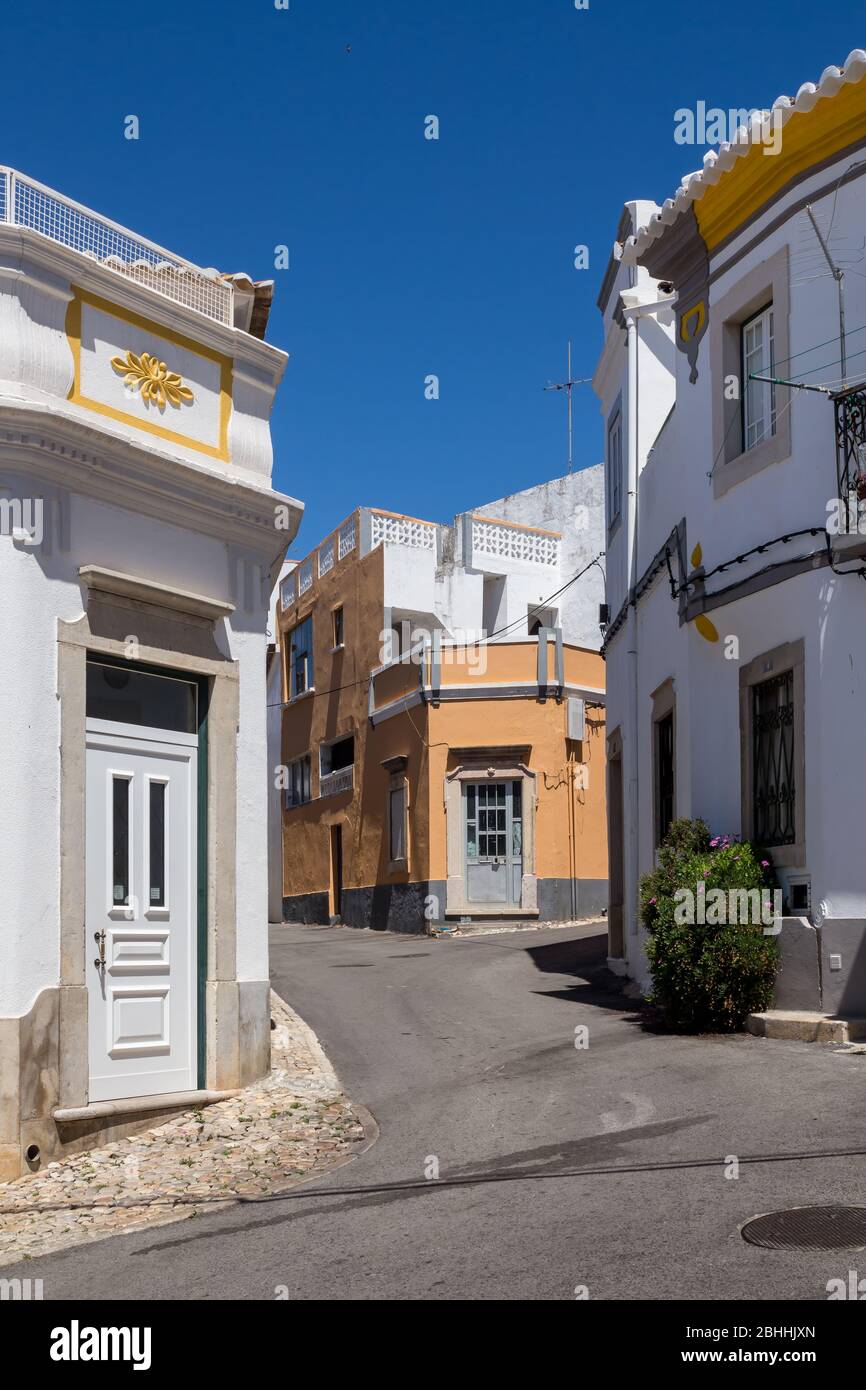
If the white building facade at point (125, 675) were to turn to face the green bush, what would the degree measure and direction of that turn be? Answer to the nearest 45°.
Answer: approximately 45° to its left

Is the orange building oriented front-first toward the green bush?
yes

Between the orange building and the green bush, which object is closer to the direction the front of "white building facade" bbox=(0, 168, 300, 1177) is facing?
the green bush

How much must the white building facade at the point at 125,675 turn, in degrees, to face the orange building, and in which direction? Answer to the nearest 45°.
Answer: approximately 135° to its left

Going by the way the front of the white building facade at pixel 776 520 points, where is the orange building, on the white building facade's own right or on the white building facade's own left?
on the white building facade's own right

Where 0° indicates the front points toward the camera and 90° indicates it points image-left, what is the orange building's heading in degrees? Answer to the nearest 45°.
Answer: approximately 0°

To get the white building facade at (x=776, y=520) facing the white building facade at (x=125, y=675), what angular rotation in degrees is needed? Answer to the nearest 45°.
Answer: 0° — it already faces it

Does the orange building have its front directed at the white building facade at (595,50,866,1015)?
yes
